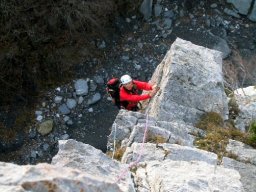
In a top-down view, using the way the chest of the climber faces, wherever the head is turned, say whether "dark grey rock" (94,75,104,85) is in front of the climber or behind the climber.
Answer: behind

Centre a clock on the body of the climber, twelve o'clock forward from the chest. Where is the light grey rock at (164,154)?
The light grey rock is roughly at 1 o'clock from the climber.

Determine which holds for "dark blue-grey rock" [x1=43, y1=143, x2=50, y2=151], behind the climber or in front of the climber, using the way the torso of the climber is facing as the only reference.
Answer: behind

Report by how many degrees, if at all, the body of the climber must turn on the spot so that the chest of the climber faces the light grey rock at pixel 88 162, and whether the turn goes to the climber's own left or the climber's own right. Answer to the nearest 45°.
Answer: approximately 45° to the climber's own right

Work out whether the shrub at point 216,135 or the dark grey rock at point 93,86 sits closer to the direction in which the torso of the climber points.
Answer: the shrub

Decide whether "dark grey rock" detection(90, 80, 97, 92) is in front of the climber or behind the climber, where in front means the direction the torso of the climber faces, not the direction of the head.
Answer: behind

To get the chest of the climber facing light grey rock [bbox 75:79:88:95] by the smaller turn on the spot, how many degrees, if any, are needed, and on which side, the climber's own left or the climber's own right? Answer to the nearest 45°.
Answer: approximately 135° to the climber's own left

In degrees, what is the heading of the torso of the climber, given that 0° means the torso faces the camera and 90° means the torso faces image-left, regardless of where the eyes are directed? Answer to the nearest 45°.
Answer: approximately 315°

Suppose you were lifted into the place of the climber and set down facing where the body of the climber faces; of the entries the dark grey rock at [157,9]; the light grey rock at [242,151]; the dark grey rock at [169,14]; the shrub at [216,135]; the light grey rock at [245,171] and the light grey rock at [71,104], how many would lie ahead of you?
3

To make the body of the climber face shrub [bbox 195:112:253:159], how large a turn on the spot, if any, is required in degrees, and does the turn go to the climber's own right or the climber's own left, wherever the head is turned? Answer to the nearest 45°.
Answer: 0° — they already face it

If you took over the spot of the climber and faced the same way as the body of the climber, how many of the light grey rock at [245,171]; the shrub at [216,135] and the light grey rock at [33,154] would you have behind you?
1
